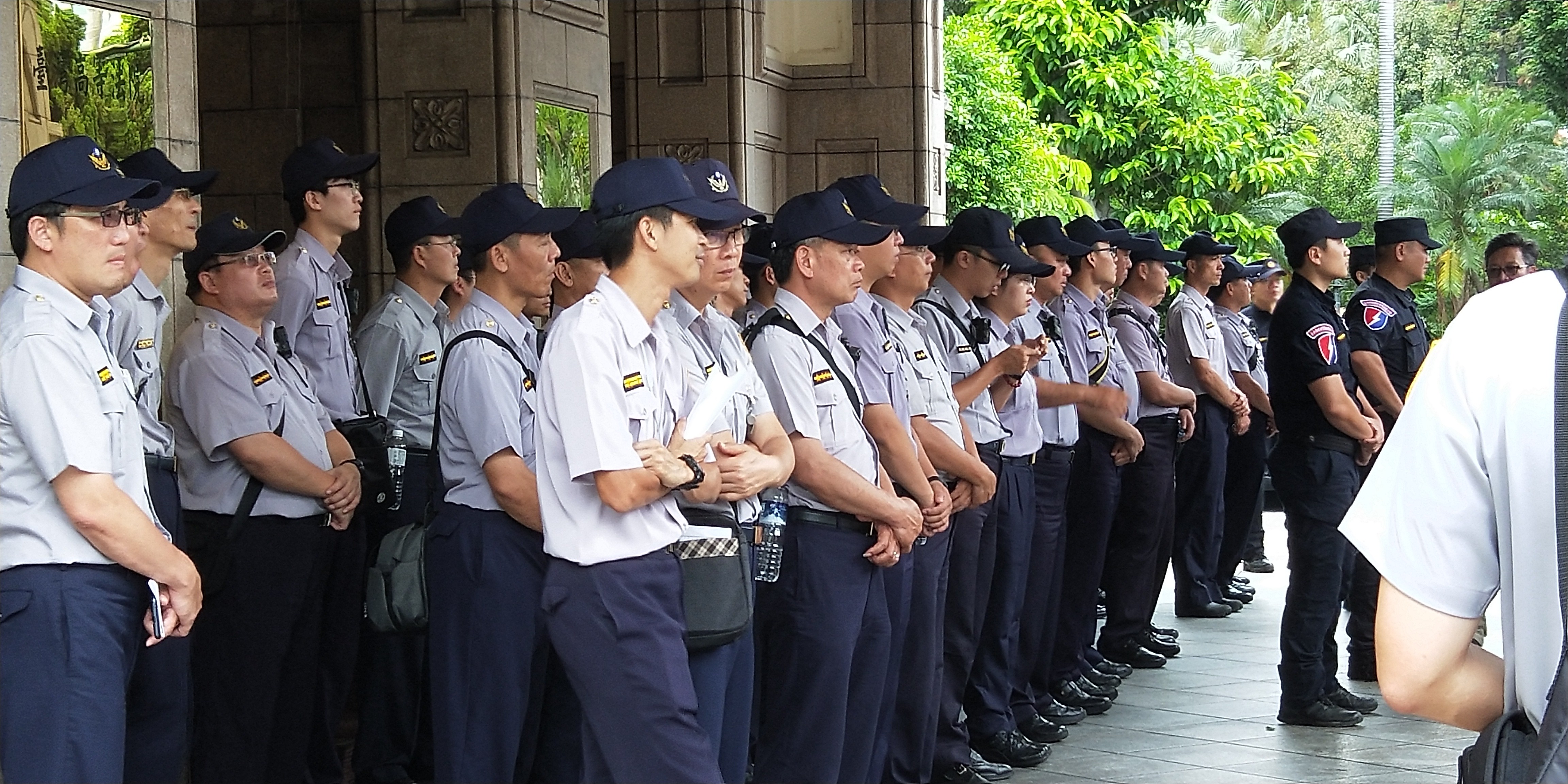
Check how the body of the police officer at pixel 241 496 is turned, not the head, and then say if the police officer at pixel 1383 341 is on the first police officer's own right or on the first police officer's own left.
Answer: on the first police officer's own left

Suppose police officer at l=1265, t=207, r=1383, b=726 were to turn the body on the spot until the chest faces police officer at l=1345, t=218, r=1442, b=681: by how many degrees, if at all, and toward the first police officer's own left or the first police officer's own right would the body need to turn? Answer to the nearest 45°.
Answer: approximately 90° to the first police officer's own left

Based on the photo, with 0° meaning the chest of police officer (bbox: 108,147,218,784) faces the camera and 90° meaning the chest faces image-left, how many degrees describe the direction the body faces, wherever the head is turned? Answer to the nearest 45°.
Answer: approximately 315°

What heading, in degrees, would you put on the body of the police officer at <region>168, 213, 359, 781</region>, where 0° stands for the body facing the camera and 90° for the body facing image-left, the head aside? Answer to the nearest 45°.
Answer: approximately 315°

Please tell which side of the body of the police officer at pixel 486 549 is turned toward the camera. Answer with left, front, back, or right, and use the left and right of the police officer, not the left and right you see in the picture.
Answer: right

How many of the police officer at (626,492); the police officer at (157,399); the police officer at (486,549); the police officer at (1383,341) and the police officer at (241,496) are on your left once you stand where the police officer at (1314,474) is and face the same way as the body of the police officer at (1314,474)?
1

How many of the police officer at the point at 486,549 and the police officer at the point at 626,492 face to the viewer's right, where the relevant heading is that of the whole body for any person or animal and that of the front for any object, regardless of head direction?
2
